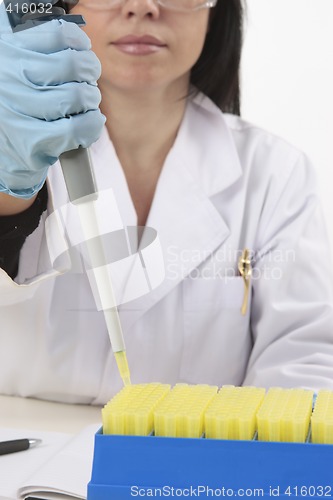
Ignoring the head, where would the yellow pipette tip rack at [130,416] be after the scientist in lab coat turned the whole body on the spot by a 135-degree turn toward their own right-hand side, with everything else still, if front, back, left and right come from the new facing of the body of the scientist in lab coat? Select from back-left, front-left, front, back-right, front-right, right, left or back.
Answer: back-left

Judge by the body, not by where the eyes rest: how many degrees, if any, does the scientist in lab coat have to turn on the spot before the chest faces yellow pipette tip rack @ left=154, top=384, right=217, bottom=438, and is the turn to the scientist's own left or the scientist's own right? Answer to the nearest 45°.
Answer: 0° — they already face it

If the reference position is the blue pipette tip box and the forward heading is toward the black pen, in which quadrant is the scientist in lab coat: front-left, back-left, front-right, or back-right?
front-right

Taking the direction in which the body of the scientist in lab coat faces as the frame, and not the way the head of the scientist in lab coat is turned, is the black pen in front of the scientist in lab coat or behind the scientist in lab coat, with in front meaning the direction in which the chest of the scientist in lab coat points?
in front

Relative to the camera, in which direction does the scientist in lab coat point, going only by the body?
toward the camera

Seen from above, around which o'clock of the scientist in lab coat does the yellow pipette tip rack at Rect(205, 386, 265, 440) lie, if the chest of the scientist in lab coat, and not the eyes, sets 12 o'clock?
The yellow pipette tip rack is roughly at 12 o'clock from the scientist in lab coat.

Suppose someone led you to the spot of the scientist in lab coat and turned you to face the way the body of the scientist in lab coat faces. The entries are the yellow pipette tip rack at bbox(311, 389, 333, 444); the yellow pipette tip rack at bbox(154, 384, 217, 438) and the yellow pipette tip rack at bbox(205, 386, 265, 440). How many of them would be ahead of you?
3

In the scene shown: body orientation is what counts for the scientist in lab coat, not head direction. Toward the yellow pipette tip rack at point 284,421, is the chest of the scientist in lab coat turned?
yes

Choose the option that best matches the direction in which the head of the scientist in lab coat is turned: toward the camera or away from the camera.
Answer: toward the camera

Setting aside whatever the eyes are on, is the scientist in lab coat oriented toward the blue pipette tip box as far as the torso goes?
yes

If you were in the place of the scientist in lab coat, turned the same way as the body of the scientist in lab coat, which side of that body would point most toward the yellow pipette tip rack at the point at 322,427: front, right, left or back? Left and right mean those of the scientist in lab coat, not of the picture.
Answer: front
